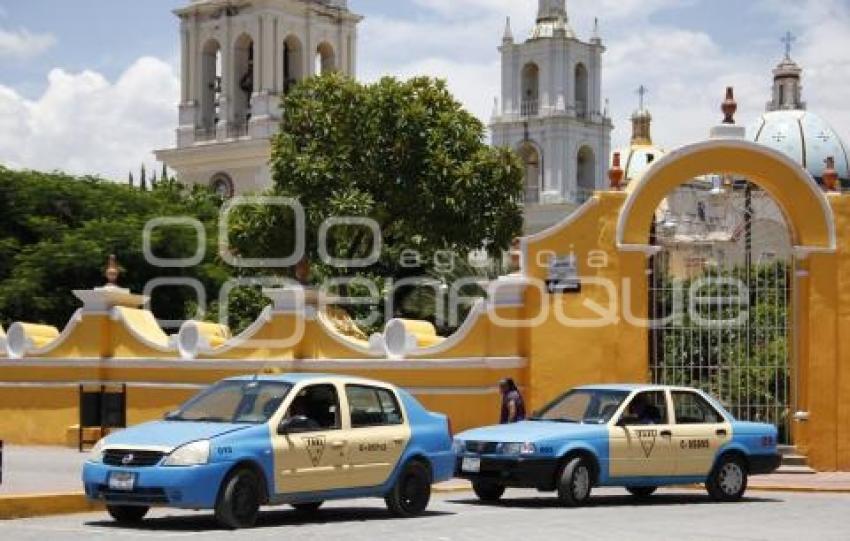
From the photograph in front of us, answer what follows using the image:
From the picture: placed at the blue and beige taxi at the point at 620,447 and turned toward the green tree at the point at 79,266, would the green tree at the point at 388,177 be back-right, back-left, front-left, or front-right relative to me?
front-right

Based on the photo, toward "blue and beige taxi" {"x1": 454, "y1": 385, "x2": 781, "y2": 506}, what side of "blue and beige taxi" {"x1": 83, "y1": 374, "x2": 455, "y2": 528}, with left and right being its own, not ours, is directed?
back

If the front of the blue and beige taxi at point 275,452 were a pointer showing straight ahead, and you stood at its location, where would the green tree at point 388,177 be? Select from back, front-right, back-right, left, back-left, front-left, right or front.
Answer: back-right

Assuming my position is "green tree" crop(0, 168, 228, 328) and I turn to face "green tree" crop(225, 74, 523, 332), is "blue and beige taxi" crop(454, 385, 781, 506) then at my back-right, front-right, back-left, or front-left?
front-right

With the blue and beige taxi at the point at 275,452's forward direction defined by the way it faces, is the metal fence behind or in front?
behind

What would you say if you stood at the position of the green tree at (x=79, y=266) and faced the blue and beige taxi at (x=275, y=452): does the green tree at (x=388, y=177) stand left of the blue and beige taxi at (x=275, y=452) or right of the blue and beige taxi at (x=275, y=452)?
left

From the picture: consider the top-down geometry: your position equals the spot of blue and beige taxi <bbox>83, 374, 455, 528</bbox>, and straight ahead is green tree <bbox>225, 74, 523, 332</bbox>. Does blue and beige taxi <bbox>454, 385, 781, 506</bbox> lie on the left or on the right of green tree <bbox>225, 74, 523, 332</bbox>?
right

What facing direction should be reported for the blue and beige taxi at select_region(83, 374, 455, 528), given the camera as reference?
facing the viewer and to the left of the viewer

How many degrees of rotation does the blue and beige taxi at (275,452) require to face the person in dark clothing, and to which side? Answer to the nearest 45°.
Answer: approximately 180°

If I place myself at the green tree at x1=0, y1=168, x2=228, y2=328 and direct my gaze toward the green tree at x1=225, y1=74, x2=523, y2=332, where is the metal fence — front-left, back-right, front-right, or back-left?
front-right
